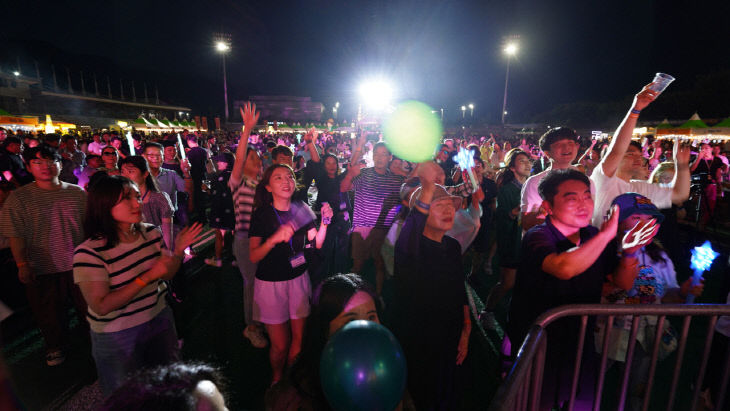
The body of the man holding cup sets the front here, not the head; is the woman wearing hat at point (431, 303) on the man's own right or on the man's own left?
on the man's own right

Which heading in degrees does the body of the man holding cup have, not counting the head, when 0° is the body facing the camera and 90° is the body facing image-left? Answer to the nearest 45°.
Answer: approximately 315°

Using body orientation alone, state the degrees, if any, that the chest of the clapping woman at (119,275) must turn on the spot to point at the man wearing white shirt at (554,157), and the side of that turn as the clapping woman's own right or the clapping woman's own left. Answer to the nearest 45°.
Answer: approximately 45° to the clapping woman's own left

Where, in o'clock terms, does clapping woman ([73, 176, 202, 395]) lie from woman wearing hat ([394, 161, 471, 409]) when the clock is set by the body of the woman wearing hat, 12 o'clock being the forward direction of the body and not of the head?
The clapping woman is roughly at 4 o'clock from the woman wearing hat.

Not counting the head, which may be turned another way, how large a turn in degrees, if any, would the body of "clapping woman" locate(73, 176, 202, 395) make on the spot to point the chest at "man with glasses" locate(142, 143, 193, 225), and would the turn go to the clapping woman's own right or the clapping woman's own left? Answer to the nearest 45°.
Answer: approximately 135° to the clapping woman's own left

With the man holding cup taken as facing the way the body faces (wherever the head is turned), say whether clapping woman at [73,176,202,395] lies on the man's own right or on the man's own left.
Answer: on the man's own right

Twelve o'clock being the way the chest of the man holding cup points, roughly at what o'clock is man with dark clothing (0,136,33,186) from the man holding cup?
The man with dark clothing is roughly at 4 o'clock from the man holding cup.

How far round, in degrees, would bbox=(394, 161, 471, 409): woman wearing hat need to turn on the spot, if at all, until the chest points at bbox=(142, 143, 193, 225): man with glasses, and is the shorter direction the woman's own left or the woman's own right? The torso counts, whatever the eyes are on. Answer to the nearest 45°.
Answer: approximately 180°
